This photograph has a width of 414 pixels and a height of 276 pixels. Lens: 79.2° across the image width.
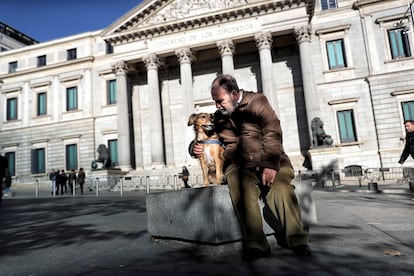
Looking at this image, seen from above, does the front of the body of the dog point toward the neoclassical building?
no

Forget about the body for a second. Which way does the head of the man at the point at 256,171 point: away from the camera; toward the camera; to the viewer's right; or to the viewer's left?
to the viewer's left

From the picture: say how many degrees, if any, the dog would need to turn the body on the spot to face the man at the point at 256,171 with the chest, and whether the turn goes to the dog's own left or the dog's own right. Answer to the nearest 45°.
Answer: approximately 45° to the dog's own left

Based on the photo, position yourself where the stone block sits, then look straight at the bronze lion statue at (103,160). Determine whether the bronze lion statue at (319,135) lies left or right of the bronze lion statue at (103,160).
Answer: right

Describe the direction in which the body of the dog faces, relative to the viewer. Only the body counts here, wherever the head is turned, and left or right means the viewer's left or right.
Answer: facing the viewer

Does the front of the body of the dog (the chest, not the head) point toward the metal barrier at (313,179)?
no

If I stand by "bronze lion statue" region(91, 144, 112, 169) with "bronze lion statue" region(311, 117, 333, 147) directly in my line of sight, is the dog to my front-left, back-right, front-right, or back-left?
front-right

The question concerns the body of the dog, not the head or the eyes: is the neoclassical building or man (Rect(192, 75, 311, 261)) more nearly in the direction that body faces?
the man

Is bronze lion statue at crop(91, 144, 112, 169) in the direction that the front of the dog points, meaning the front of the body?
no

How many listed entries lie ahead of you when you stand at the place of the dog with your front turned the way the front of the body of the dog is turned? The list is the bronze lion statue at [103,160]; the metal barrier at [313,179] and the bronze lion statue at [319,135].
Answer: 0
